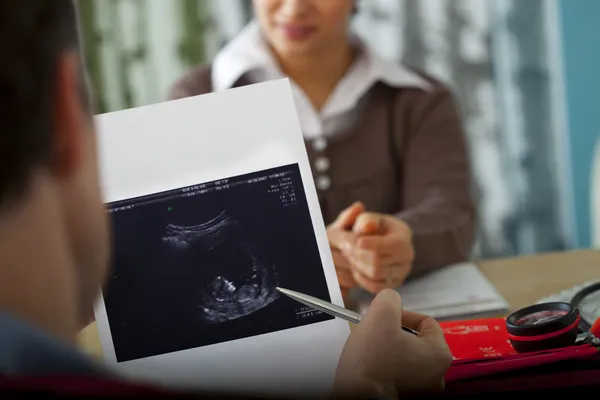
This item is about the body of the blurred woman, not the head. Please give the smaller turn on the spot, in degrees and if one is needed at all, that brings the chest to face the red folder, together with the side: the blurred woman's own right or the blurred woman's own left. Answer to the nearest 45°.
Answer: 0° — they already face it

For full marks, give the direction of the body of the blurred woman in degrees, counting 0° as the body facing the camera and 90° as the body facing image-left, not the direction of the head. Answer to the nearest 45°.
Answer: approximately 0°
